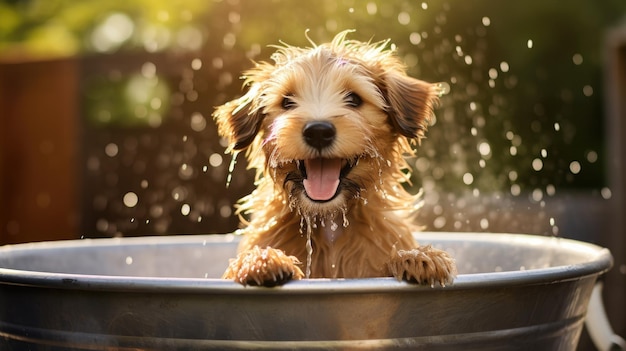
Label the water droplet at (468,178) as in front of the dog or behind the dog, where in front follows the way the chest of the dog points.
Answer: behind

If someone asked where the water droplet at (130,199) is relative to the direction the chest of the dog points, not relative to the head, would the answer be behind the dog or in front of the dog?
behind

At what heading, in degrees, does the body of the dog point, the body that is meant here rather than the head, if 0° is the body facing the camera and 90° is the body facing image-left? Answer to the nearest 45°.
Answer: approximately 0°

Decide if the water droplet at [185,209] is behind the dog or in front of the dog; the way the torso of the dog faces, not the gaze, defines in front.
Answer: behind

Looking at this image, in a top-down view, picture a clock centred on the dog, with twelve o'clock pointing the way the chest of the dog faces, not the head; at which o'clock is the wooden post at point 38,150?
The wooden post is roughly at 5 o'clock from the dog.

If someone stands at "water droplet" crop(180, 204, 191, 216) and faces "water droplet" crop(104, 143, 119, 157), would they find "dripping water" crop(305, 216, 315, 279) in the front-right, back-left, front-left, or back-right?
back-left

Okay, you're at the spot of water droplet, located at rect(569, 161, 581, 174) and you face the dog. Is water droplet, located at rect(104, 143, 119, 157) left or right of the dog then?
right
